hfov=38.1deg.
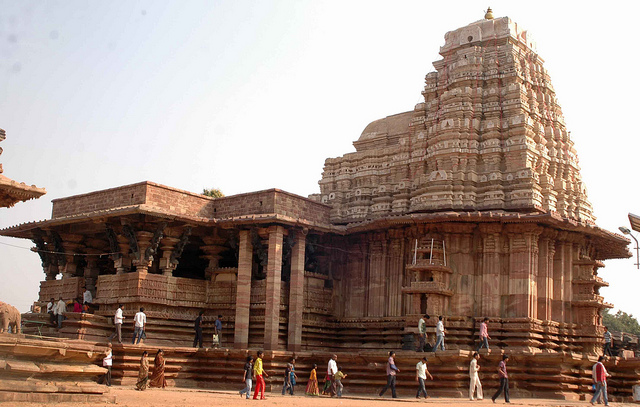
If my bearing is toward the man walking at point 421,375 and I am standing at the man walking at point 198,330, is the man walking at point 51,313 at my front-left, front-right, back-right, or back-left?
back-right

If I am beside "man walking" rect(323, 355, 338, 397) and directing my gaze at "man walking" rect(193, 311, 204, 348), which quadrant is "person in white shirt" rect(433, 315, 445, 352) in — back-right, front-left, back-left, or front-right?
back-right

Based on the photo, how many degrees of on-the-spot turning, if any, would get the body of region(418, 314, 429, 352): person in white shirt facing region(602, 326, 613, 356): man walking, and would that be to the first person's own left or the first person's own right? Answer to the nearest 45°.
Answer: approximately 45° to the first person's own left

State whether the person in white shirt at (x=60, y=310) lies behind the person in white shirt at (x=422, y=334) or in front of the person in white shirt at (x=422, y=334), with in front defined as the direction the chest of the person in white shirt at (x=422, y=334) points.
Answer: behind
